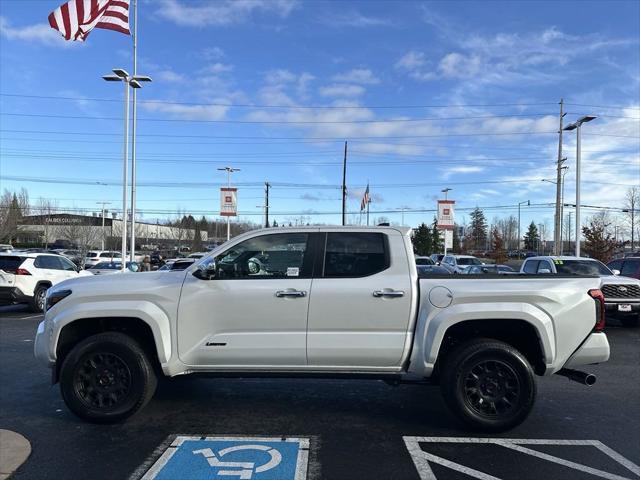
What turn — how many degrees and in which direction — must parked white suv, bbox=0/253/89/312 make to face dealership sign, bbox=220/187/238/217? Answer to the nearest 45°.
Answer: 0° — it already faces it

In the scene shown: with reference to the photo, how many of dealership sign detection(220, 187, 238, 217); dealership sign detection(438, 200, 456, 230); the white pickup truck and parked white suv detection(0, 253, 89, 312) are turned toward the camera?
2

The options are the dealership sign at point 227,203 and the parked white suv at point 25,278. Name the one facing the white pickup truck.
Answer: the dealership sign

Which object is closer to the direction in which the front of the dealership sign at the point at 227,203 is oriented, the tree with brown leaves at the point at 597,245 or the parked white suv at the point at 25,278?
the parked white suv

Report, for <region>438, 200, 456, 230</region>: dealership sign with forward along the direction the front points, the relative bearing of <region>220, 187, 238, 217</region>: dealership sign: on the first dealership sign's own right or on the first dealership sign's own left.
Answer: on the first dealership sign's own right

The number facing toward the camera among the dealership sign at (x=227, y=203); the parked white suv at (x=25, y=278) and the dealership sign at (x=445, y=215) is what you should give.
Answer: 2

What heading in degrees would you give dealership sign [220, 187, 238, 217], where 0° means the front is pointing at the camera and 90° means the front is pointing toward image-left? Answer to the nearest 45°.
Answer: approximately 0°

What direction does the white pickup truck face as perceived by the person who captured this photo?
facing to the left of the viewer

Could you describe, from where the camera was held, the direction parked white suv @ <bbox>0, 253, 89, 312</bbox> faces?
facing away from the viewer and to the right of the viewer

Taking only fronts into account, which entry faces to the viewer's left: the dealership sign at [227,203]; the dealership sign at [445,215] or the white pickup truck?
the white pickup truck
